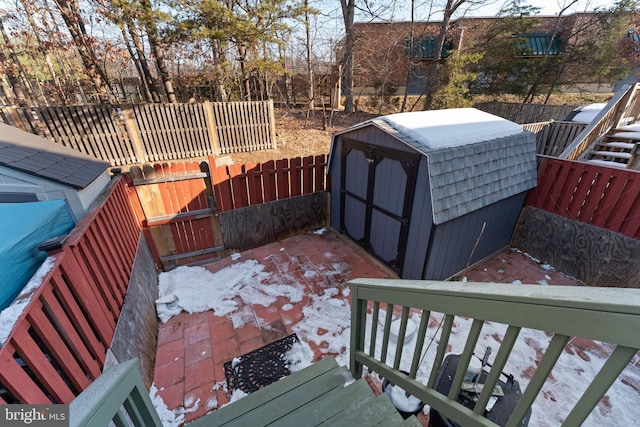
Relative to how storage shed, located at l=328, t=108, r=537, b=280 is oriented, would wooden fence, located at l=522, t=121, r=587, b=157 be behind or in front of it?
behind

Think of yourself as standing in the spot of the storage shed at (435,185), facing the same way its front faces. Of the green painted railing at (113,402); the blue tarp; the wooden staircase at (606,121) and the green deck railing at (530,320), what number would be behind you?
1

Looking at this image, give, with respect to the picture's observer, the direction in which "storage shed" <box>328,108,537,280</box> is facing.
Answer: facing the viewer and to the left of the viewer

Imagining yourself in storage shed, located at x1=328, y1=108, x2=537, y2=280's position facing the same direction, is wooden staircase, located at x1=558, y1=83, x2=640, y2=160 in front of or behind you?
behind

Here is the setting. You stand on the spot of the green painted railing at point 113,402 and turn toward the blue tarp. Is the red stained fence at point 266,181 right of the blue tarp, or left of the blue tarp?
right

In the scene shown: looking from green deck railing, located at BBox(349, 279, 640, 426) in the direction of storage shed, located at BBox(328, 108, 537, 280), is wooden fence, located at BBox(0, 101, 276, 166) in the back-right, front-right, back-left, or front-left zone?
front-left

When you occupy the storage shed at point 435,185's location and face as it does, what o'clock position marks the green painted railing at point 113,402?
The green painted railing is roughly at 11 o'clock from the storage shed.

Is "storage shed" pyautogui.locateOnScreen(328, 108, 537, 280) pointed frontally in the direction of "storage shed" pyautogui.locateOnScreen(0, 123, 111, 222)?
yes

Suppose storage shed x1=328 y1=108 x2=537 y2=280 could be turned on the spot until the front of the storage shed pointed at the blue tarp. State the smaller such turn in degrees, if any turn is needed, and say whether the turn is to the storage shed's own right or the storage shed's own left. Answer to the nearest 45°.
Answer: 0° — it already faces it

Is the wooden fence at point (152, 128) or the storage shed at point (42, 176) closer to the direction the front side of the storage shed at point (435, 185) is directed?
the storage shed

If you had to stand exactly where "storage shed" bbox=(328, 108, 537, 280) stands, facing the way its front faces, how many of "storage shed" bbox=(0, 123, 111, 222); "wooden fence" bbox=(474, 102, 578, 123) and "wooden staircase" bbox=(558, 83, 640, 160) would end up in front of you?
1

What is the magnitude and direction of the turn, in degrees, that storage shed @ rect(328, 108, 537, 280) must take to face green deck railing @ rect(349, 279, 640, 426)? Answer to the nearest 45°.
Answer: approximately 45° to its left

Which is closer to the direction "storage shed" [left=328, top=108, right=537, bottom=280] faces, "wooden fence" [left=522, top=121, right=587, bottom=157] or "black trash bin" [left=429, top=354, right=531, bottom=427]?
the black trash bin

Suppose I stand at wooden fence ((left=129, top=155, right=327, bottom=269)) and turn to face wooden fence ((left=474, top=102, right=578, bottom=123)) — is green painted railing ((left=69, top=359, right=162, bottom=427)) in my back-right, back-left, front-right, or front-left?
back-right

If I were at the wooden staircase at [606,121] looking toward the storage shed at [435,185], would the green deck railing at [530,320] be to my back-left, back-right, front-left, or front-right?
front-left

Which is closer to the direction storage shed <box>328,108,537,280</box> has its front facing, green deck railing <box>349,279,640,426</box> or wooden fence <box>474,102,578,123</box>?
the green deck railing

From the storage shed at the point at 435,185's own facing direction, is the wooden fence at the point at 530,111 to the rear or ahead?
to the rear

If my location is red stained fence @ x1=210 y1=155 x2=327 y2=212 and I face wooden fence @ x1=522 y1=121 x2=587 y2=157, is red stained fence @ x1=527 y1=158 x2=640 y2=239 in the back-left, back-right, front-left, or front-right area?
front-right

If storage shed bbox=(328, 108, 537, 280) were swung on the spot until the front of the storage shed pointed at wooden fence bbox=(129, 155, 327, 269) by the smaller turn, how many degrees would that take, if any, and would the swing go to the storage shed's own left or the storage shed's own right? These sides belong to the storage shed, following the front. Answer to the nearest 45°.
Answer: approximately 45° to the storage shed's own right

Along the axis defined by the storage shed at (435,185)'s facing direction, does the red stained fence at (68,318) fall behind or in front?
in front

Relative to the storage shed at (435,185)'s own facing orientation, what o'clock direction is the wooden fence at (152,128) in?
The wooden fence is roughly at 2 o'clock from the storage shed.
